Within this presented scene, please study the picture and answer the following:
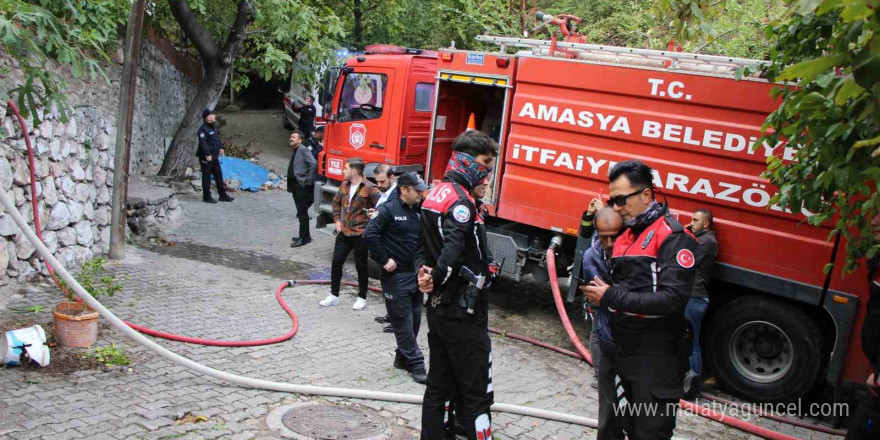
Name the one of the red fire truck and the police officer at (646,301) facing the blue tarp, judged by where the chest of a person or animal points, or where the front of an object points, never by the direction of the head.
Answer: the red fire truck

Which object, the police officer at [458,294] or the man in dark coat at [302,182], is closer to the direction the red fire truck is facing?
the man in dark coat

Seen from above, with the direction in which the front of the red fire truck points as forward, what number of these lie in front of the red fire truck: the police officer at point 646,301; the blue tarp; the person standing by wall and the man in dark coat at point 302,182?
3

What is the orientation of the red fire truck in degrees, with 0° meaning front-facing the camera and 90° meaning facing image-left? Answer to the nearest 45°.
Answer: approximately 135°

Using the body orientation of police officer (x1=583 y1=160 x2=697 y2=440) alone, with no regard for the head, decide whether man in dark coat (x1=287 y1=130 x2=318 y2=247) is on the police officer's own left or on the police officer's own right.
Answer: on the police officer's own right

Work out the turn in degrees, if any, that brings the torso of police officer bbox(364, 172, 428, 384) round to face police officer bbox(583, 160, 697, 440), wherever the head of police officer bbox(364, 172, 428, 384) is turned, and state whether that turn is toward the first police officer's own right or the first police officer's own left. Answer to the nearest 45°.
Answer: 0° — they already face them

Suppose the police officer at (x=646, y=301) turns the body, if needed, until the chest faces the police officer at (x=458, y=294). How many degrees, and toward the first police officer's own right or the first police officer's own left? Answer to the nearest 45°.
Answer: approximately 45° to the first police officer's own right

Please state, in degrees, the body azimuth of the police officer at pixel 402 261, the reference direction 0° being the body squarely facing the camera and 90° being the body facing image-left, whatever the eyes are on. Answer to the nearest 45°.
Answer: approximately 315°

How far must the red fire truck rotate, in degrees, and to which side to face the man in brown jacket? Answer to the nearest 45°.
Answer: approximately 45° to its left
